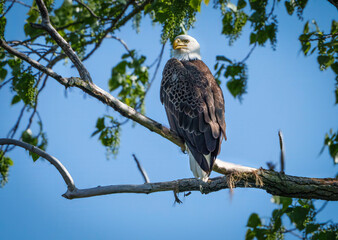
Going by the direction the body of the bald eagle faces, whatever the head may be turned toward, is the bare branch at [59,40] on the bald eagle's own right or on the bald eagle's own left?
on the bald eagle's own left

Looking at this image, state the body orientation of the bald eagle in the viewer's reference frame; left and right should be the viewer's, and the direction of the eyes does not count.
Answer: facing away from the viewer and to the left of the viewer

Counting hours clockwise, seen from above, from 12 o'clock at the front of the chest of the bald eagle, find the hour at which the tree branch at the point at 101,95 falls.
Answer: The tree branch is roughly at 9 o'clock from the bald eagle.
